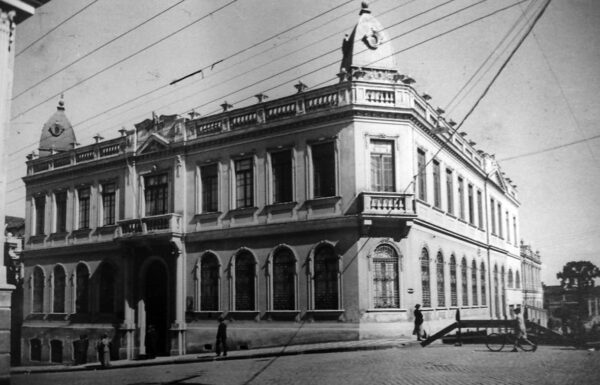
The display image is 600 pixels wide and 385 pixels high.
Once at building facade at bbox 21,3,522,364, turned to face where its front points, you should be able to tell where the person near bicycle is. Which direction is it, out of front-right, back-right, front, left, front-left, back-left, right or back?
left

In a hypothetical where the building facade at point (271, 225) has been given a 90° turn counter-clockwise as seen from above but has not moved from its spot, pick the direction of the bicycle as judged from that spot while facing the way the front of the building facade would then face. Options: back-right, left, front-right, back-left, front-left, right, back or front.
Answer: front

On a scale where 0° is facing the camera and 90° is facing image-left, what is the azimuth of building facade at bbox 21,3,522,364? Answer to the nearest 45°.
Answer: approximately 45°

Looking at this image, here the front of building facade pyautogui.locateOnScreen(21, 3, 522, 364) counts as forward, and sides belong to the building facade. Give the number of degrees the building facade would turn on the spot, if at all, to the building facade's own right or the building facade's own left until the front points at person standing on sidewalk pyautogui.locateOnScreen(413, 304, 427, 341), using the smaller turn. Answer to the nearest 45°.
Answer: approximately 90° to the building facade's own left
